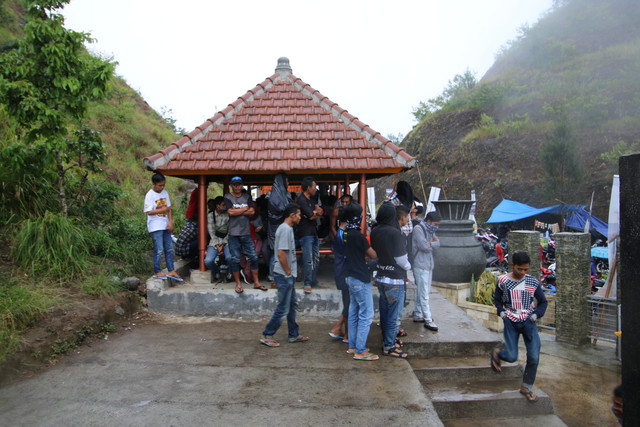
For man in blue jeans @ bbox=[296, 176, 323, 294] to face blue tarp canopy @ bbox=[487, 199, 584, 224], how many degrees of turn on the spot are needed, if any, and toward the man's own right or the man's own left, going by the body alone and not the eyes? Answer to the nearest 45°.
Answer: approximately 90° to the man's own left

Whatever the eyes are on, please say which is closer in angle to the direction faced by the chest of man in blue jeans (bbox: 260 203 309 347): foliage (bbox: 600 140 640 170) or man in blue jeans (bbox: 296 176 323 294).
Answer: the foliage

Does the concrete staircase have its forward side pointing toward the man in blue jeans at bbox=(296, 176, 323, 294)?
no

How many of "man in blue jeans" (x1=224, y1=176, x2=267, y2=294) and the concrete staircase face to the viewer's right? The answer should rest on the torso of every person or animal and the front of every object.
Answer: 0

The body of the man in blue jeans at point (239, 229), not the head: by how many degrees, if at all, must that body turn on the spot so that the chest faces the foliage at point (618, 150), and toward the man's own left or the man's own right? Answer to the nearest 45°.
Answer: approximately 135° to the man's own left

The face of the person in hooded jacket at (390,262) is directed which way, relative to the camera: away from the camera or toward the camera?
away from the camera

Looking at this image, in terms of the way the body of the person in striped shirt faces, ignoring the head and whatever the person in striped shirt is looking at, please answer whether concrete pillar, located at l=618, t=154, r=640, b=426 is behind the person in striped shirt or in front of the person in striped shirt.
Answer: in front

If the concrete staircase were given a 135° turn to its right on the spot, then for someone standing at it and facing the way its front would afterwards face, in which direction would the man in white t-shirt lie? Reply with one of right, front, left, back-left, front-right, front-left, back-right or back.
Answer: front-left

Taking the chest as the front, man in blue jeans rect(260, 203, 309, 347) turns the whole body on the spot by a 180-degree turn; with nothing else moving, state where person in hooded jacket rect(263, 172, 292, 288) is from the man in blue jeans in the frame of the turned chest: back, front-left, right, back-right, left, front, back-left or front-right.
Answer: right

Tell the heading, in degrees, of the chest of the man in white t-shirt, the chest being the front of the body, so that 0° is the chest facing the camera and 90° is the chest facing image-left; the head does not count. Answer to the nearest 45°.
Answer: approximately 315°

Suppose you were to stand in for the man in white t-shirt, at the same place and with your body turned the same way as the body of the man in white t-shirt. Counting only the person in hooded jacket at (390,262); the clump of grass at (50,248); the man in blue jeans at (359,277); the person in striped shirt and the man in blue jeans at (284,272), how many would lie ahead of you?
4

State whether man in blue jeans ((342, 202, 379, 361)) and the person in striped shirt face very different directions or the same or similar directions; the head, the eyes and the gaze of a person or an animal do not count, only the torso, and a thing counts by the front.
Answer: very different directions

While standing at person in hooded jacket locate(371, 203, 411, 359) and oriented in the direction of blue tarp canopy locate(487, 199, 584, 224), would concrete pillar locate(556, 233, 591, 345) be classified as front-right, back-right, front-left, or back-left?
front-right

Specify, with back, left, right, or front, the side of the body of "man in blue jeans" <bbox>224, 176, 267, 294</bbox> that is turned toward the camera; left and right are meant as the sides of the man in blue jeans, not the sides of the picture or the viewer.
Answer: front

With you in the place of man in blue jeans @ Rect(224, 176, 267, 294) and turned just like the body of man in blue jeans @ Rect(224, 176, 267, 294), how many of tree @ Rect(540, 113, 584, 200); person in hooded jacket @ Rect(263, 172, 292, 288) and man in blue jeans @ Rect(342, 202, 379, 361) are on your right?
0

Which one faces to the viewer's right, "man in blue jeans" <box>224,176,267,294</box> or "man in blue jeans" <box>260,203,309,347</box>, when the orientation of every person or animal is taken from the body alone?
"man in blue jeans" <box>260,203,309,347</box>

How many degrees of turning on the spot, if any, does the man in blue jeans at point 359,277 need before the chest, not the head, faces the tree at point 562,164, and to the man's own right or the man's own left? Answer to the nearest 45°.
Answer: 0° — they already face it

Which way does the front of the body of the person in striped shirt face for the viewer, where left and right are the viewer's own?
facing the viewer
